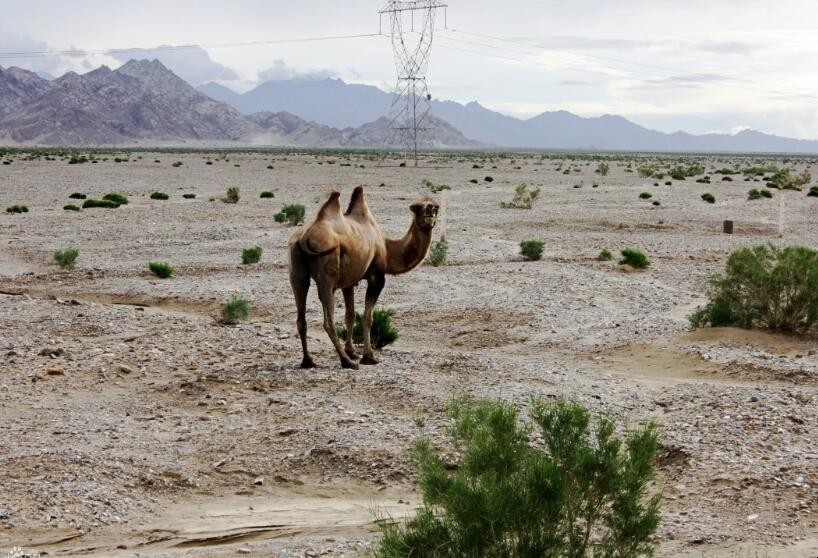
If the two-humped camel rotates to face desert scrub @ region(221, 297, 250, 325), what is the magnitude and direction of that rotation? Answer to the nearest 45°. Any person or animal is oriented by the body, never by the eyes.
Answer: approximately 90° to its left

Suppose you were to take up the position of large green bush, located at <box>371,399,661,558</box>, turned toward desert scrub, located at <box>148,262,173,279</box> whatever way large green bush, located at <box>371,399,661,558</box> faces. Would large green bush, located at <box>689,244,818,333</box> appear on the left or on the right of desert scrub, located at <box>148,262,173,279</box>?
right

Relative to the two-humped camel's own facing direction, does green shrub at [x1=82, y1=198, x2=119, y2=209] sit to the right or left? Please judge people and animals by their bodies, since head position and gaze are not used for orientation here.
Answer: on its left

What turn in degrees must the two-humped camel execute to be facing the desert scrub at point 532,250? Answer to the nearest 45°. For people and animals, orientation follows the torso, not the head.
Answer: approximately 45° to its left

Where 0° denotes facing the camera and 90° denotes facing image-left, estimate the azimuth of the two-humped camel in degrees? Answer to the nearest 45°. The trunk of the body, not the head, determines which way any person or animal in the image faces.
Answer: approximately 225°

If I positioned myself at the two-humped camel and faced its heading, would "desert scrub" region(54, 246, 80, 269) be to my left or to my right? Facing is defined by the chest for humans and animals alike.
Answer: on my left

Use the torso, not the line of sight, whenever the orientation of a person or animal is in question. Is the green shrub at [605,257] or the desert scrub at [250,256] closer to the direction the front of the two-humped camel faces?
the green shrub
